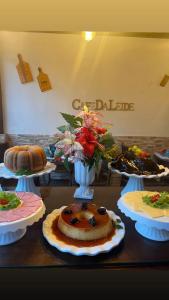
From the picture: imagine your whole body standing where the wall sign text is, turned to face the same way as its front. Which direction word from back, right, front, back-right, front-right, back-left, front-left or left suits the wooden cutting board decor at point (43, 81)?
right

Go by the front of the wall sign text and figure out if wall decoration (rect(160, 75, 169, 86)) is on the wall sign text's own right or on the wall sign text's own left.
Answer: on the wall sign text's own left

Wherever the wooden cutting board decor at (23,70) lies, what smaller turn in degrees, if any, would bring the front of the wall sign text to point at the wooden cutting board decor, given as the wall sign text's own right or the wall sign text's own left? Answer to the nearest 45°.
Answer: approximately 90° to the wall sign text's own right

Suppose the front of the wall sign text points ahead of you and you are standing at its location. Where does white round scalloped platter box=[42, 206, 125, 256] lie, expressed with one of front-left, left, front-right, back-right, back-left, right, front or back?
front

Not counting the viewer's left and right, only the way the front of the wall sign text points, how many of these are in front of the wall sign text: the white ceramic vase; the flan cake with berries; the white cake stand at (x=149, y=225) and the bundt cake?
4

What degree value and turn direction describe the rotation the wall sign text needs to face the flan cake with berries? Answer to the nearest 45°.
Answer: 0° — it already faces it

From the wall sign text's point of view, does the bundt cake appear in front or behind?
in front

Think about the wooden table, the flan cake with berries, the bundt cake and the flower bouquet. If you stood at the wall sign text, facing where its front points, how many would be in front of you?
4

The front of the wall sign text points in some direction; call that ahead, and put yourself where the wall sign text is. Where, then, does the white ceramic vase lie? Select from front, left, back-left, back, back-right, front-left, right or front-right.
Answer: front

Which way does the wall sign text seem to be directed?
toward the camera

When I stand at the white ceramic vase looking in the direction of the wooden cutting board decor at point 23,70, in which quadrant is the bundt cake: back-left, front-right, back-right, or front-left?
front-left

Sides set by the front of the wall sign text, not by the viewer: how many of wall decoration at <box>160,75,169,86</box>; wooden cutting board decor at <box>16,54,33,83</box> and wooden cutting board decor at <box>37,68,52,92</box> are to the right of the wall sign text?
2

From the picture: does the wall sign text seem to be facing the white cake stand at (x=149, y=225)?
yes

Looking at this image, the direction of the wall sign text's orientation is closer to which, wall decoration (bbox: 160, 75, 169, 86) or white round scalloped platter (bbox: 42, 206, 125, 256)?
the white round scalloped platter

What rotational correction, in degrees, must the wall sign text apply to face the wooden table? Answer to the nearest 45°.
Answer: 0° — it already faces it

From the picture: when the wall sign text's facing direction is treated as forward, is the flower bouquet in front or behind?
in front
